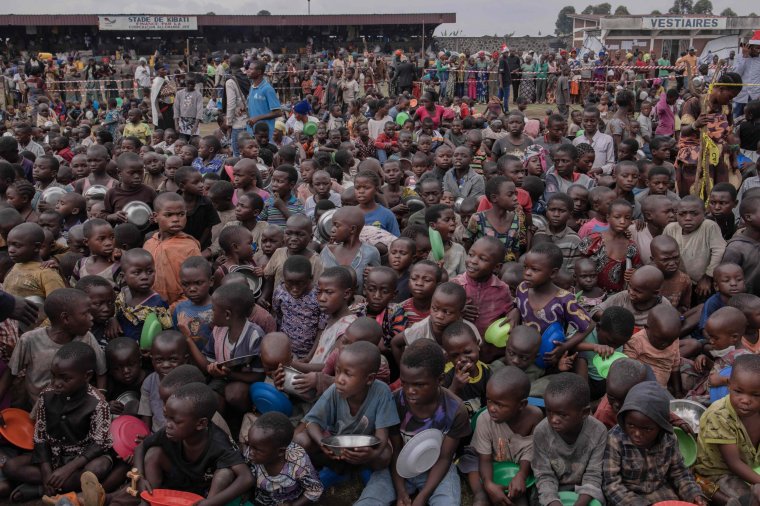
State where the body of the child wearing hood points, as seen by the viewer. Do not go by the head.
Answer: toward the camera

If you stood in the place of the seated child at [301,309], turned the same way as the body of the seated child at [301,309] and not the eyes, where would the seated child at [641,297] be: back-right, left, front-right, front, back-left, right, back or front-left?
left

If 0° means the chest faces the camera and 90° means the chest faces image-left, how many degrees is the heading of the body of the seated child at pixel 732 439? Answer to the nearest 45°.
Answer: approximately 315°

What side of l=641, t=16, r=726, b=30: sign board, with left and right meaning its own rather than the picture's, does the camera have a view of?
front

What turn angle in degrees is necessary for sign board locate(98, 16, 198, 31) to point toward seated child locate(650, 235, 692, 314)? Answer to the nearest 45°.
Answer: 0° — it already faces them

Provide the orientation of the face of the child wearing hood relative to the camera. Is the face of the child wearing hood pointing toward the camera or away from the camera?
toward the camera

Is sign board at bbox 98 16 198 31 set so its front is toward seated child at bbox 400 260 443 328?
yes

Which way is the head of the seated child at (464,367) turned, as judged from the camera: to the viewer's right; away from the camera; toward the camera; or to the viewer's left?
toward the camera

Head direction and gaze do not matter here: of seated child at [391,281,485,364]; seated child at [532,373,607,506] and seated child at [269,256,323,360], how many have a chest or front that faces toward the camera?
3
